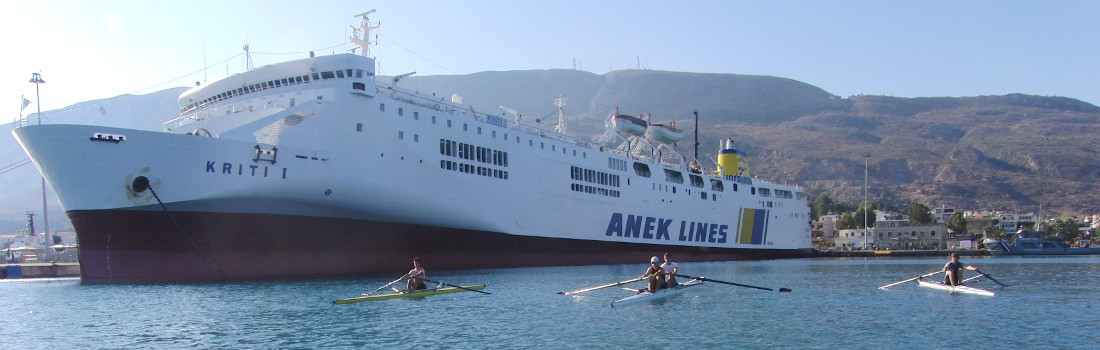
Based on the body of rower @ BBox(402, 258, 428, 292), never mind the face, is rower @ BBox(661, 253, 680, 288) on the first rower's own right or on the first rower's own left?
on the first rower's own left

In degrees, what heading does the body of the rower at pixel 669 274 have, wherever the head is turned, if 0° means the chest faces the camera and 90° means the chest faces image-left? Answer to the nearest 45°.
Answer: approximately 45°

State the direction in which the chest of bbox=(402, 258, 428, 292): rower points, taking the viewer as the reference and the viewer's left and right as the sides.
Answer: facing the viewer and to the left of the viewer

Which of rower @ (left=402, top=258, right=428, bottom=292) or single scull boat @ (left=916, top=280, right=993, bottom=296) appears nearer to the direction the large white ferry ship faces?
the rower

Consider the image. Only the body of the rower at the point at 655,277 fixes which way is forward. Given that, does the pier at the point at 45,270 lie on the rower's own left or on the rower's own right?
on the rower's own right
